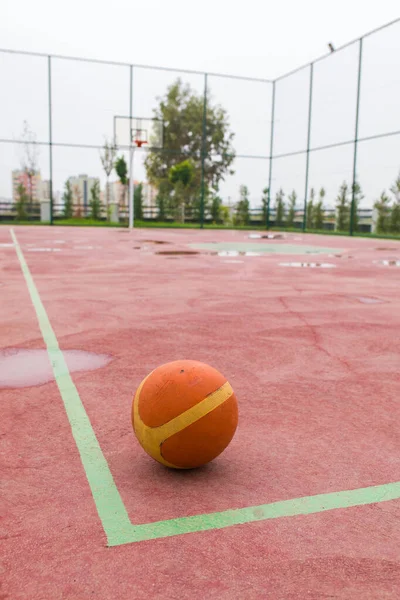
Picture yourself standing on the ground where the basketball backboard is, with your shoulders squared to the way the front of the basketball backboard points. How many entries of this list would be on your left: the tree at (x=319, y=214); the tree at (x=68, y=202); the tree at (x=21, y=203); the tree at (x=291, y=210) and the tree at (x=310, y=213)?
3

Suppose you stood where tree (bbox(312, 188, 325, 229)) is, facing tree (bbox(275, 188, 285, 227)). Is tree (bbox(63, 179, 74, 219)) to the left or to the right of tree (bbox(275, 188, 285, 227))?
left

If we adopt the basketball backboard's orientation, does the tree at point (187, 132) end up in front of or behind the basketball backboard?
behind

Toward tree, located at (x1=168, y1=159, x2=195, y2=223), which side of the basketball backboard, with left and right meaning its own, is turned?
back

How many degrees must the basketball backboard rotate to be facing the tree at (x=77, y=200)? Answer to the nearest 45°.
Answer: approximately 135° to its right

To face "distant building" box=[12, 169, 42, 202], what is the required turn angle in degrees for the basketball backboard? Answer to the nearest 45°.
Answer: approximately 135° to its right

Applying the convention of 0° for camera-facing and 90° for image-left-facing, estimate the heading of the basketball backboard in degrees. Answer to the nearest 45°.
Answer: approximately 0°

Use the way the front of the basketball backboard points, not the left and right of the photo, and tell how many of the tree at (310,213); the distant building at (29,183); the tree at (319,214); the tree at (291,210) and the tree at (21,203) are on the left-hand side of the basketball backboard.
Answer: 3

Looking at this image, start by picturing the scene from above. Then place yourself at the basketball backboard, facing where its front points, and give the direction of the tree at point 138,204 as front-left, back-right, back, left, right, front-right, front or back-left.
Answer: back

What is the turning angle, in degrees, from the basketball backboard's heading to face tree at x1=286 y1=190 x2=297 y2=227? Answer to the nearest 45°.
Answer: approximately 90° to its left

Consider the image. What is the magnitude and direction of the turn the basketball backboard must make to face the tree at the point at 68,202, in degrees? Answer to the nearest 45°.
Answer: approximately 135° to its right

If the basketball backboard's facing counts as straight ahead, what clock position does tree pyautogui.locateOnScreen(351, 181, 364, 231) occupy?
The tree is roughly at 10 o'clock from the basketball backboard.

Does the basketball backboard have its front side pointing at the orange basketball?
yes
